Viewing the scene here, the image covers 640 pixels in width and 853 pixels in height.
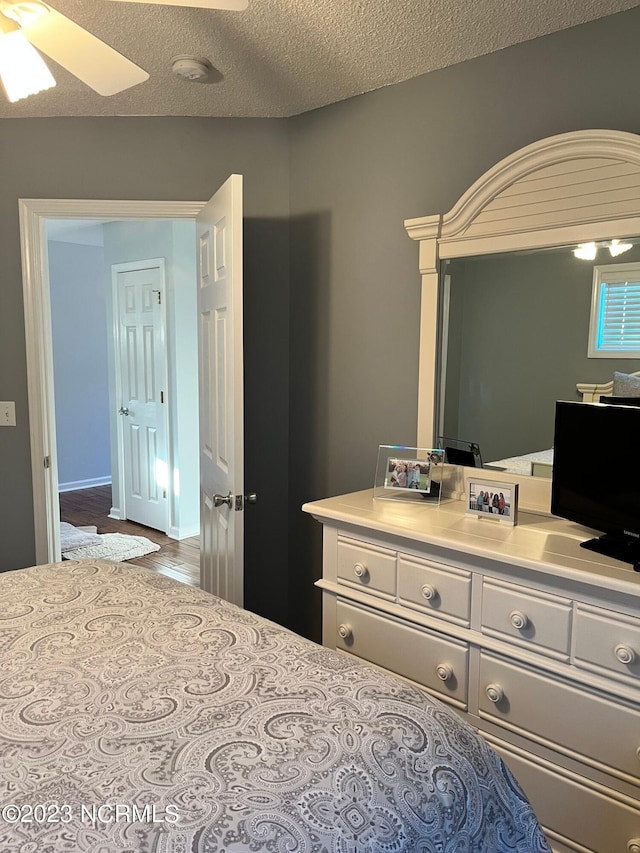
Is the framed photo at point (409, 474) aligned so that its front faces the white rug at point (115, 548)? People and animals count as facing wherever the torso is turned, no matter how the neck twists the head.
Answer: no

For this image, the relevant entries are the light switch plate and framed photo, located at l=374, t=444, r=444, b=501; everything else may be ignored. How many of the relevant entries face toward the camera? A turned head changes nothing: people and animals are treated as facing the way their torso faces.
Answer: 2

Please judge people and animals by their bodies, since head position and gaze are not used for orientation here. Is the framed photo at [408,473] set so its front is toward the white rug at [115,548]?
no

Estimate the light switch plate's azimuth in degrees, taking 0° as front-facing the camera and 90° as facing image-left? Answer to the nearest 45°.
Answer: approximately 0°

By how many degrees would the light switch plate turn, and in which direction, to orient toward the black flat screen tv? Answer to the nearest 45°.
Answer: approximately 45° to its left

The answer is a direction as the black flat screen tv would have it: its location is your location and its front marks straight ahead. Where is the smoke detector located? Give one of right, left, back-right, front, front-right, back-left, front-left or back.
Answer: front-right

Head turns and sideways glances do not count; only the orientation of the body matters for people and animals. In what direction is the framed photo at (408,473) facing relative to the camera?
toward the camera

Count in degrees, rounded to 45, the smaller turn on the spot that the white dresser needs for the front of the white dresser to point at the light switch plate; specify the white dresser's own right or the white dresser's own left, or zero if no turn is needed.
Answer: approximately 45° to the white dresser's own right

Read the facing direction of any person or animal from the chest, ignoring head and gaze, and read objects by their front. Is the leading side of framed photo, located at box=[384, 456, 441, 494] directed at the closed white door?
no

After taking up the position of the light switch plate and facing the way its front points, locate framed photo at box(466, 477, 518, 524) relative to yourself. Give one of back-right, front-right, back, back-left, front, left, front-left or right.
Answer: front-left

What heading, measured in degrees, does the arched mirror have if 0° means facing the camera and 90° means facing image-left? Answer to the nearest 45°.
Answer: approximately 45°

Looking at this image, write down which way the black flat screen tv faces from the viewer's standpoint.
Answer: facing the viewer and to the left of the viewer

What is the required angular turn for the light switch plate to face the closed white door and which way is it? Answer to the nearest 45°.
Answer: approximately 135° to its left

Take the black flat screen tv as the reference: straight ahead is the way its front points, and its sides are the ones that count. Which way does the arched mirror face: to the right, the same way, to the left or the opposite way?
the same way

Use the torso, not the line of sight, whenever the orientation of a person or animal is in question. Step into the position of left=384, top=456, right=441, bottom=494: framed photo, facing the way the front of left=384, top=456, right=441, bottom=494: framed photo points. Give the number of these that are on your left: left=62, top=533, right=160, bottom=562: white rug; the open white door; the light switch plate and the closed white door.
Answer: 0

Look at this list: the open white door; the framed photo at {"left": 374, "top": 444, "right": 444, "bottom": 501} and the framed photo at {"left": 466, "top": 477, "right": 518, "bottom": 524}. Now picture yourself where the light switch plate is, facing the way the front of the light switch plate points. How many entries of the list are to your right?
0

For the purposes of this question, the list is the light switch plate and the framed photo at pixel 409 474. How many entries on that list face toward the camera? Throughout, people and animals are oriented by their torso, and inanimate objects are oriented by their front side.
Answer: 2

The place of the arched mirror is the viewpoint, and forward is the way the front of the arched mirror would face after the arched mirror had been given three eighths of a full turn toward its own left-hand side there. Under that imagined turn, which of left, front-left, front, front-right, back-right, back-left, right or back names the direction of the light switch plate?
back
